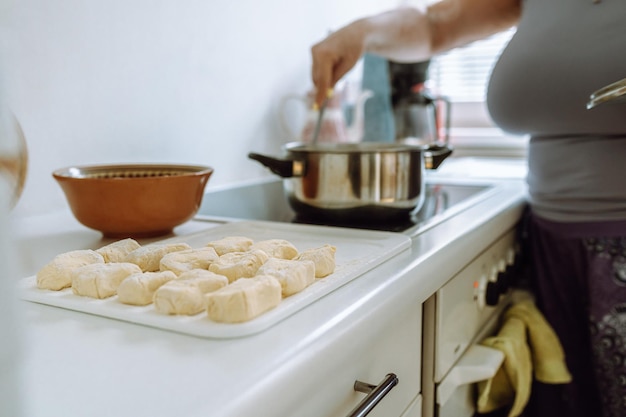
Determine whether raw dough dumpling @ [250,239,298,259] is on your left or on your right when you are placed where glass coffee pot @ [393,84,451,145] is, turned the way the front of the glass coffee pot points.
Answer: on your left

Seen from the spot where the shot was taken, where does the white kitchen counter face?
facing the viewer and to the right of the viewer

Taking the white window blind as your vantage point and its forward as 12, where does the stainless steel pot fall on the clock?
The stainless steel pot is roughly at 12 o'clock from the white window blind.

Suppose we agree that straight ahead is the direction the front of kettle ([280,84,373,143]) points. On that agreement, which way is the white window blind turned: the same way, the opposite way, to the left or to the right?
to the right

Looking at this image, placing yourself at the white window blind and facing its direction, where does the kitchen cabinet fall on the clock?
The kitchen cabinet is roughly at 12 o'clock from the white window blind.

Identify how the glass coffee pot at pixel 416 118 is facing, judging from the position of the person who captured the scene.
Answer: facing to the left of the viewer

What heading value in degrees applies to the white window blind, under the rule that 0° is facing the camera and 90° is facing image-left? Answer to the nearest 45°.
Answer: approximately 0°
